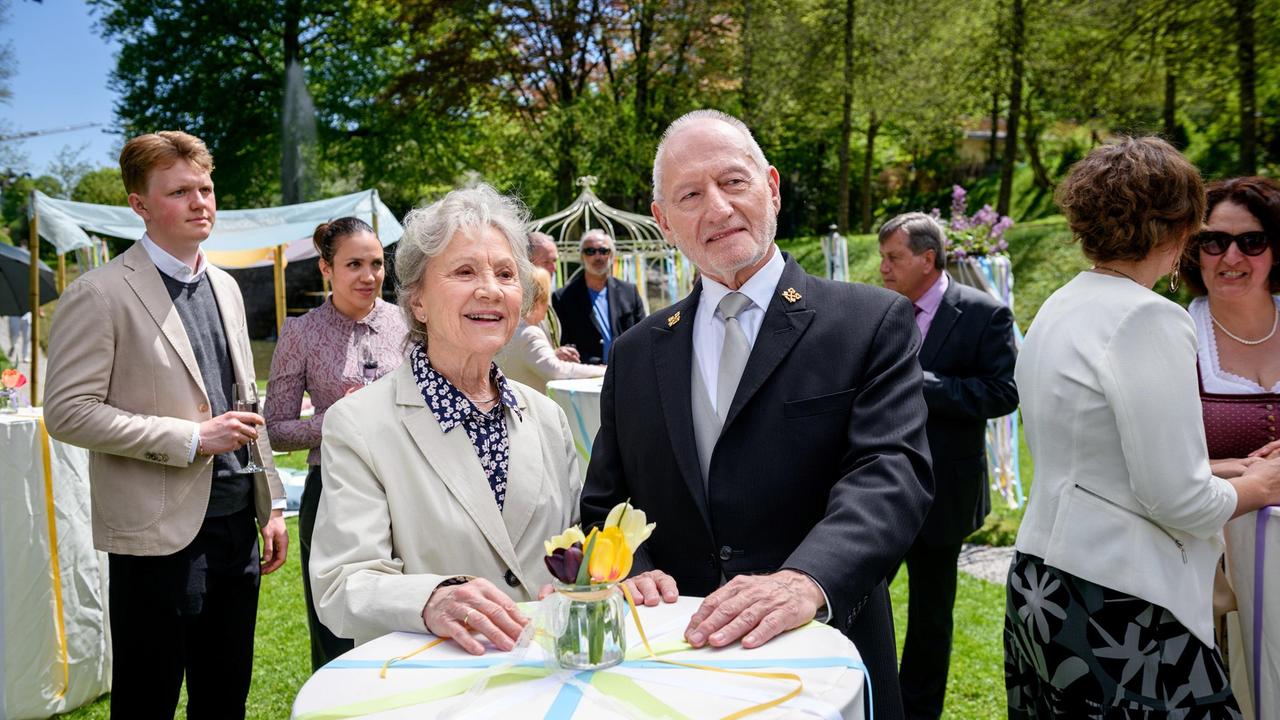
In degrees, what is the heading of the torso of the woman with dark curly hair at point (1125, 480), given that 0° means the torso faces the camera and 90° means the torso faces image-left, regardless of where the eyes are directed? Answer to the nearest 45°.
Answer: approximately 225°

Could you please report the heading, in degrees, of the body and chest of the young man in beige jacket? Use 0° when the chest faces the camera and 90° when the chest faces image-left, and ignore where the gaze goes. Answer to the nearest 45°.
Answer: approximately 315°

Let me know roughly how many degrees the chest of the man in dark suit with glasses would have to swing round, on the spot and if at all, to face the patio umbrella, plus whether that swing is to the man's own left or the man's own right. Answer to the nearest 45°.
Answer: approximately 135° to the man's own right

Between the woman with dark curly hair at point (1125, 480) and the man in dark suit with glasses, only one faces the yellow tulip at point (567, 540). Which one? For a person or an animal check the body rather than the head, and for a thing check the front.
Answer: the man in dark suit with glasses

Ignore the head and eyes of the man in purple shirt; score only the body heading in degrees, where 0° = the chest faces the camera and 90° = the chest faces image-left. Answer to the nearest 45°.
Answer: approximately 45°

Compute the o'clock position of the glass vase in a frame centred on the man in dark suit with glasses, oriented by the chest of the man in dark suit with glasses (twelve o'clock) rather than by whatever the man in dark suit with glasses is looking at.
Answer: The glass vase is roughly at 12 o'clock from the man in dark suit with glasses.

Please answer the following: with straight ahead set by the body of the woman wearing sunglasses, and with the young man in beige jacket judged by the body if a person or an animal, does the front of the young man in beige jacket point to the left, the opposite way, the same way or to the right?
to the left

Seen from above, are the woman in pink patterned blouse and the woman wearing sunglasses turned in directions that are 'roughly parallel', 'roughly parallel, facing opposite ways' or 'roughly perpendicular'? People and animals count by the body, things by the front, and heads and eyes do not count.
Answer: roughly perpendicular

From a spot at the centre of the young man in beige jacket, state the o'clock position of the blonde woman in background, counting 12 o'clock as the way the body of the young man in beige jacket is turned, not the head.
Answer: The blonde woman in background is roughly at 9 o'clock from the young man in beige jacket.
